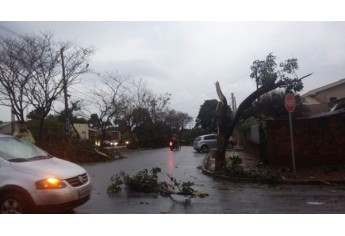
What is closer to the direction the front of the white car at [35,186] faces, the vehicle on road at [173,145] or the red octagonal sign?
the red octagonal sign

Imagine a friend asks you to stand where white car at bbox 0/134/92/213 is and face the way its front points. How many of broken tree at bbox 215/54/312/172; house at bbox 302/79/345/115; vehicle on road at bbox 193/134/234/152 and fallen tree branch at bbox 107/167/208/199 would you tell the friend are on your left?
4

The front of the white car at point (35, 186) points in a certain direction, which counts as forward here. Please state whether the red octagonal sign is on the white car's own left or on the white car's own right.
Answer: on the white car's own left

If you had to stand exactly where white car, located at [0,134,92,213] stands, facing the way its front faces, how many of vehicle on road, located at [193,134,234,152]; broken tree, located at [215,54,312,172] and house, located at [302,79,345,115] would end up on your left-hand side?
3

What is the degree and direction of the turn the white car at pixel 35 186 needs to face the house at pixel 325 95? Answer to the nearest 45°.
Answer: approximately 90° to its left

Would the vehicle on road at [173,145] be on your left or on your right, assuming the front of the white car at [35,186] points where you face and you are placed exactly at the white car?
on your left

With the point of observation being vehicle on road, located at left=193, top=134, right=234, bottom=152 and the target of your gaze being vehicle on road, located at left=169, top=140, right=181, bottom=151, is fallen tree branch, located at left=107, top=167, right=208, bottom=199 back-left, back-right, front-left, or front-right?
back-left

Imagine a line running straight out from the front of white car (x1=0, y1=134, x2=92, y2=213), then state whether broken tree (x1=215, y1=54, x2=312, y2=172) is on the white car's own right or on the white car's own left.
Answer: on the white car's own left

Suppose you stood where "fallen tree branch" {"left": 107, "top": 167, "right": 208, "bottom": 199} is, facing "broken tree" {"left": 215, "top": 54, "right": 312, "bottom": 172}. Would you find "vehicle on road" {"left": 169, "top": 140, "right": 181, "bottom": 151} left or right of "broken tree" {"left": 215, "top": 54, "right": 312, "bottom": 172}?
left

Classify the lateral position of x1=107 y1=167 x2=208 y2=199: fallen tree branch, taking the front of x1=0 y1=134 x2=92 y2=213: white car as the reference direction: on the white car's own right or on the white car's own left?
on the white car's own left

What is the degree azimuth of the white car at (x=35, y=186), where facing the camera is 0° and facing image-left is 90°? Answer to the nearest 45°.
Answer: approximately 315°

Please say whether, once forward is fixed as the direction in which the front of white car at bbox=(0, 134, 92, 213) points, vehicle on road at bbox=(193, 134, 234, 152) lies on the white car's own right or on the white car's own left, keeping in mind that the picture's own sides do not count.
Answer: on the white car's own left

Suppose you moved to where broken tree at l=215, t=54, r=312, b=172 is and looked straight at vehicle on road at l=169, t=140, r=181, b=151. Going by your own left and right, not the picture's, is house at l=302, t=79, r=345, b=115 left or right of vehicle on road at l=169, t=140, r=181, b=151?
right
